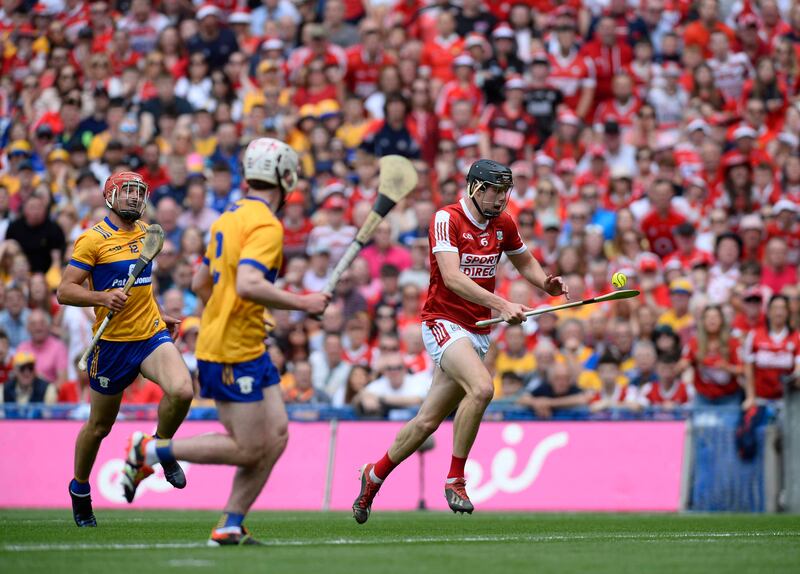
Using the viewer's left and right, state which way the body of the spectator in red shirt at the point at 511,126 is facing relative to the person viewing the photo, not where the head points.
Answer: facing the viewer

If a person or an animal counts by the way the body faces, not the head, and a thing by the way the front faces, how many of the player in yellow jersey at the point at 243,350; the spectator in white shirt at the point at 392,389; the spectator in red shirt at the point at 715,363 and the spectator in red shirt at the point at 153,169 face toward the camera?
3

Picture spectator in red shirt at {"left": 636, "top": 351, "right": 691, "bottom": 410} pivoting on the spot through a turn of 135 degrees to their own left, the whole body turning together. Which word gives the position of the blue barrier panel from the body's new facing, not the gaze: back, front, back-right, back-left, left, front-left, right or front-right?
right

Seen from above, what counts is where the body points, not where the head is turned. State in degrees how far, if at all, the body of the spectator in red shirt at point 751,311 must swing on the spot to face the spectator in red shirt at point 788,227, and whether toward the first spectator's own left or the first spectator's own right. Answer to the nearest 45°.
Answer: approximately 180°

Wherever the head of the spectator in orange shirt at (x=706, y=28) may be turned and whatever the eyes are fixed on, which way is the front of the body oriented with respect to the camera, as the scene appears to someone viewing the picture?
toward the camera

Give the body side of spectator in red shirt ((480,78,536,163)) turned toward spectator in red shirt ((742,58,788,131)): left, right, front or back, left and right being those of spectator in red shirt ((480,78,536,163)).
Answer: left

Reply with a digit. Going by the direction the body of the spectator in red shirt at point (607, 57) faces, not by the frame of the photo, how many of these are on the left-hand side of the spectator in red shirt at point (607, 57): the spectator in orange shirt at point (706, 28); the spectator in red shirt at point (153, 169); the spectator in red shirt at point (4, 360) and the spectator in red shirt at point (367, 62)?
1

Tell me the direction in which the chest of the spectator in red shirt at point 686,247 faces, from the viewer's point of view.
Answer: toward the camera

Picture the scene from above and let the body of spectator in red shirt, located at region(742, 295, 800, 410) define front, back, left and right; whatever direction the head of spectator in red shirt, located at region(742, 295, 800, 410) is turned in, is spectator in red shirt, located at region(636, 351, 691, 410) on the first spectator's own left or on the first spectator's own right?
on the first spectator's own right

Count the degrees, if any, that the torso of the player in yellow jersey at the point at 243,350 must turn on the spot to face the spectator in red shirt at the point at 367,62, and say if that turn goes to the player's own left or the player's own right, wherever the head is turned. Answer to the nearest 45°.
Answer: approximately 45° to the player's own left

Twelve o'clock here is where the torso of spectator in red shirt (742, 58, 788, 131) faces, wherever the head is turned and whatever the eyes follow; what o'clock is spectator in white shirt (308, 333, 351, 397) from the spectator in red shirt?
The spectator in white shirt is roughly at 2 o'clock from the spectator in red shirt.
